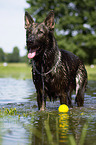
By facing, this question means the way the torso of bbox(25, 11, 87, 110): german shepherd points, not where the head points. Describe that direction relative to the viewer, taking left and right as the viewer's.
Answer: facing the viewer and to the left of the viewer
